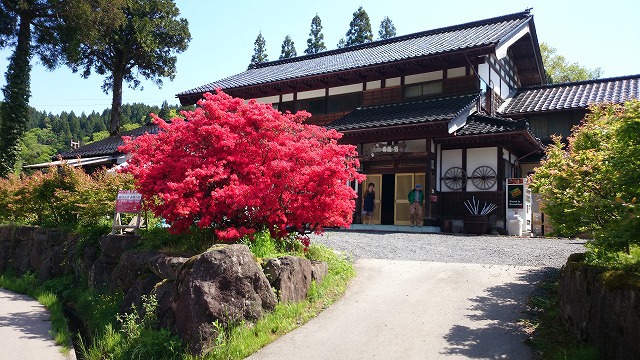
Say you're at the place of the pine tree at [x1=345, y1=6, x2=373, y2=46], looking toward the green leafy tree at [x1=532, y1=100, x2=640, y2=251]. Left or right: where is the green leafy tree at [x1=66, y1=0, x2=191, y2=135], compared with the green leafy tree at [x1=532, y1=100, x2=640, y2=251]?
right

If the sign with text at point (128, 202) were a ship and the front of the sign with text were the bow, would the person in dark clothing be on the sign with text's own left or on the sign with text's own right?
on the sign with text's own left

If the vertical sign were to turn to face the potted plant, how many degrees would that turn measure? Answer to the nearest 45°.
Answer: approximately 90° to its right

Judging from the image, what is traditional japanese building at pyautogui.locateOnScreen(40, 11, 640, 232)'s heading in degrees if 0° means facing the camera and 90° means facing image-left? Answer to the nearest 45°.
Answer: approximately 45°

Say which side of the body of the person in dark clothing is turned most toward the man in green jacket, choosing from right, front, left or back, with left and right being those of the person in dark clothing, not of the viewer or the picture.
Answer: left

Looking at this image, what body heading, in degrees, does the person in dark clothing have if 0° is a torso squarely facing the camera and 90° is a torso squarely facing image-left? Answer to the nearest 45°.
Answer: approximately 0°

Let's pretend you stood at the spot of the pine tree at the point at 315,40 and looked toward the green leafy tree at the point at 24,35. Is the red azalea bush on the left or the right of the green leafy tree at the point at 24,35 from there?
left

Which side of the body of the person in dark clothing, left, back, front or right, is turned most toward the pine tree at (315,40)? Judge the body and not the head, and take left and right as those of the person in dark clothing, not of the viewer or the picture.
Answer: back

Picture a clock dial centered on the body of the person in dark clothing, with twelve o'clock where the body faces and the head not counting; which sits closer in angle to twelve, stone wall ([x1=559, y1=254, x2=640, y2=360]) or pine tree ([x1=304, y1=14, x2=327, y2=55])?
the stone wall

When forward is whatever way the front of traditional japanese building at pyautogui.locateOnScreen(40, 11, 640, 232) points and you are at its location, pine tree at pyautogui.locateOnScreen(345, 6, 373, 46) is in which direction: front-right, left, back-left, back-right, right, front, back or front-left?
back-right

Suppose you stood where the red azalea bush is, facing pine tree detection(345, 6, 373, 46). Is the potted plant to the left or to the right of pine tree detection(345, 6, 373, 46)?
right

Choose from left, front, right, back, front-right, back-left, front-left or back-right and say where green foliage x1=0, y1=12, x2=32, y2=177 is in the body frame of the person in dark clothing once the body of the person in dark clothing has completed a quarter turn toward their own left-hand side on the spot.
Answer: back

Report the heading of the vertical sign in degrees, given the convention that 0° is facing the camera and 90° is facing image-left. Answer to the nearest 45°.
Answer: approximately 0°

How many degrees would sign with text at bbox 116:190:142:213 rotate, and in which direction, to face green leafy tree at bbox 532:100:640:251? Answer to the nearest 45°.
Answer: approximately 45° to its left
